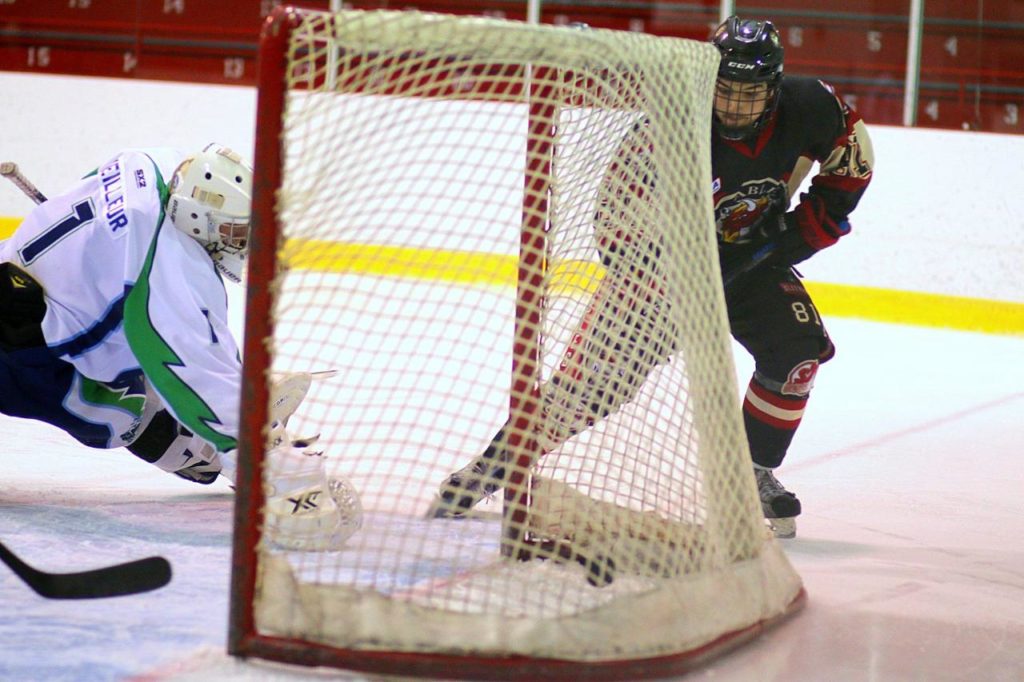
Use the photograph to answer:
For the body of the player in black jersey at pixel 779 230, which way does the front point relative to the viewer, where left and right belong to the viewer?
facing the viewer and to the left of the viewer

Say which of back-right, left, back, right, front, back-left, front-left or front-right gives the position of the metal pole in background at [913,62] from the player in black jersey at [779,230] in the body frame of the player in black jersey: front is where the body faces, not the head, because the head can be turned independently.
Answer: back-right

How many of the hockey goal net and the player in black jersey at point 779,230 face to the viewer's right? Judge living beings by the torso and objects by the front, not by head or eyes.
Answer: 0

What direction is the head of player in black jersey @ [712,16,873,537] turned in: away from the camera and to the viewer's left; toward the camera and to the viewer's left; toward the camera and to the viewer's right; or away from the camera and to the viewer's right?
toward the camera and to the viewer's left

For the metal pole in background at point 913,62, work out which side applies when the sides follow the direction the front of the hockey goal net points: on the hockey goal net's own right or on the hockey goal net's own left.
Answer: on the hockey goal net's own right

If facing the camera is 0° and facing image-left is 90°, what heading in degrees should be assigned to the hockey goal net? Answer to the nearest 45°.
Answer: approximately 90°

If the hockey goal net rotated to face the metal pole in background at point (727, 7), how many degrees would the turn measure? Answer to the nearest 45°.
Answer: approximately 90° to its right

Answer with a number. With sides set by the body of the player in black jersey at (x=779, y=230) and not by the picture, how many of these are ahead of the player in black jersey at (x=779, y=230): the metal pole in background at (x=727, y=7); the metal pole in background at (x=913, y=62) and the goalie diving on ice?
1
